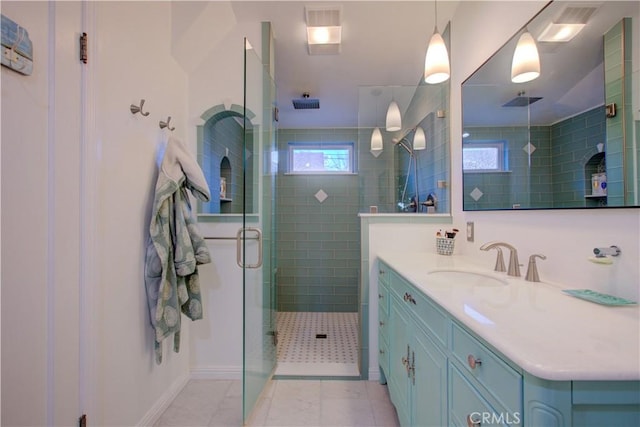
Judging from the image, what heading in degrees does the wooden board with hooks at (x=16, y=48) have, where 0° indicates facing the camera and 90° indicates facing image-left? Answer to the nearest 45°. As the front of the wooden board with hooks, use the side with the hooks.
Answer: approximately 315°

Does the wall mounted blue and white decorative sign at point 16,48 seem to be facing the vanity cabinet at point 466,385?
yes

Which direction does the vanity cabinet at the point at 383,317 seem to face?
to the viewer's left

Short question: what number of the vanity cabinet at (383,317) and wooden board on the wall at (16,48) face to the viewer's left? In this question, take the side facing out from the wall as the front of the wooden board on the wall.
1

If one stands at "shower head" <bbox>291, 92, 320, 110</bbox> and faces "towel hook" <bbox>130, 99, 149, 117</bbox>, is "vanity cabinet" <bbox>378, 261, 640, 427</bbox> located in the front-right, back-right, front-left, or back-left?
front-left

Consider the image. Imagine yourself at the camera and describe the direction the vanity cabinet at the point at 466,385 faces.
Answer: facing the viewer and to the left of the viewer

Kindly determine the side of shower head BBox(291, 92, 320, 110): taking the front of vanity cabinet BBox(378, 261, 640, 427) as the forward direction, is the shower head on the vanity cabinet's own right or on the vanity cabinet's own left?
on the vanity cabinet's own right

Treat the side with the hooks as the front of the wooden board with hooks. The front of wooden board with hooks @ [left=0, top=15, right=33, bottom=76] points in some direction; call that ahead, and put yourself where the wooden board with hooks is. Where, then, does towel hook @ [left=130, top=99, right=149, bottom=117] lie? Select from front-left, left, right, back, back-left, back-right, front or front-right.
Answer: left

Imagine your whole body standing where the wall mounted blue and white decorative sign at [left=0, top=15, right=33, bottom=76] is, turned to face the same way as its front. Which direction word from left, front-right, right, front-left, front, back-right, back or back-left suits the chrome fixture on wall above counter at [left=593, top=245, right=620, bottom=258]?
front

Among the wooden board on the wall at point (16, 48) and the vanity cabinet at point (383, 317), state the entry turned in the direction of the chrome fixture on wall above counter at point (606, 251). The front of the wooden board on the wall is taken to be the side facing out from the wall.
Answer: the wooden board on the wall

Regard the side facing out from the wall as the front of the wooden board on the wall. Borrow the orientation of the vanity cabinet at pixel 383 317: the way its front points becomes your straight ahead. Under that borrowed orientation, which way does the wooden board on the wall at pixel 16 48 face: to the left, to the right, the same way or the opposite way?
the opposite way
